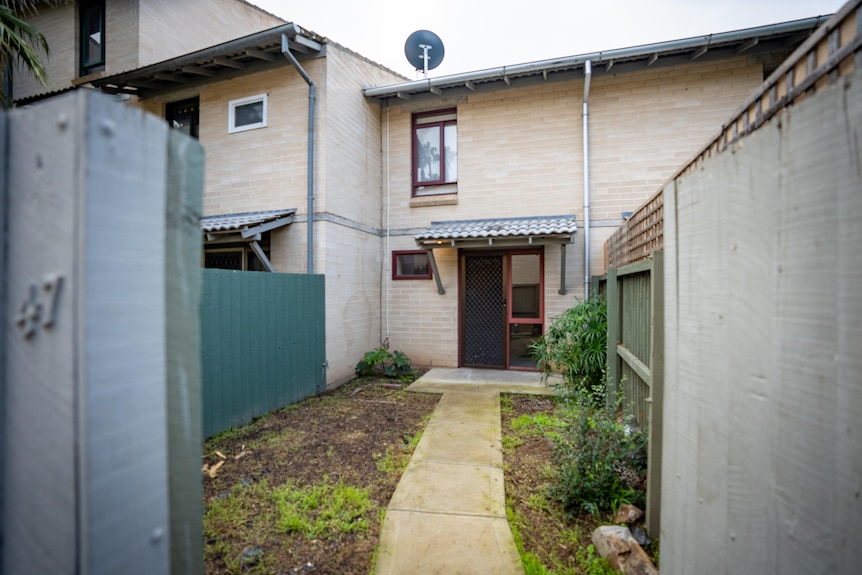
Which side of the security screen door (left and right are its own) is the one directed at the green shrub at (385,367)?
right

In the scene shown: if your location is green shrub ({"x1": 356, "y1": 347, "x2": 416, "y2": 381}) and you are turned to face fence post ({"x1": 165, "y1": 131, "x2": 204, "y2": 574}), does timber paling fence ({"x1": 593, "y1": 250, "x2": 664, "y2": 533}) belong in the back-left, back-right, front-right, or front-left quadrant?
front-left

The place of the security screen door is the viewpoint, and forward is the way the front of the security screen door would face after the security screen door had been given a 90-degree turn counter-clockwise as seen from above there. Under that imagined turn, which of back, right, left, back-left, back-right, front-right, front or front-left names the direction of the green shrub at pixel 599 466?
right

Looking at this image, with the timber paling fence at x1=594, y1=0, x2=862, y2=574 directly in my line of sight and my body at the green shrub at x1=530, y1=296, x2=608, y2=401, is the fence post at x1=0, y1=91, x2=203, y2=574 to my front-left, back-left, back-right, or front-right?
front-right

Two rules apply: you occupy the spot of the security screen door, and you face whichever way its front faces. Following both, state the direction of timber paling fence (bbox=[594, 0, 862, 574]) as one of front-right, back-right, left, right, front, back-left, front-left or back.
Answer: front

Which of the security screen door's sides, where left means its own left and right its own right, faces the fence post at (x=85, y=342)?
front

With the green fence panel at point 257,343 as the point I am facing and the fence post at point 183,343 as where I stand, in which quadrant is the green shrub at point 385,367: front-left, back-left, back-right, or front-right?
front-right

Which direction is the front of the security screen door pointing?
toward the camera
